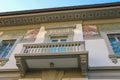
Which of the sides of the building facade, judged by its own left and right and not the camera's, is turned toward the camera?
front
